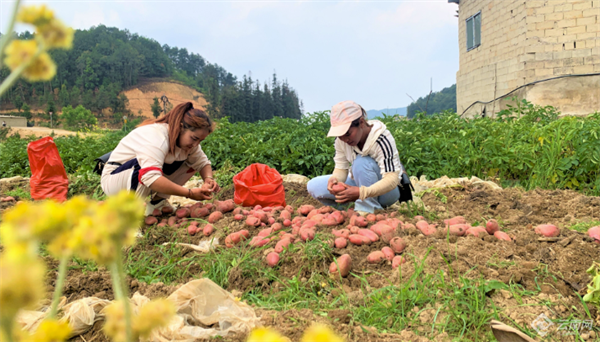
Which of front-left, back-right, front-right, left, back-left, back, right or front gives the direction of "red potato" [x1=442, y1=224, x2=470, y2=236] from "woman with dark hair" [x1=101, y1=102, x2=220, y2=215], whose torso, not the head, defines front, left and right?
front

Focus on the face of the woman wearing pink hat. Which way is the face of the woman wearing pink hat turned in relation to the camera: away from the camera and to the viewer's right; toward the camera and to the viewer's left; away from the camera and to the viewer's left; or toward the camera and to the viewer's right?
toward the camera and to the viewer's left

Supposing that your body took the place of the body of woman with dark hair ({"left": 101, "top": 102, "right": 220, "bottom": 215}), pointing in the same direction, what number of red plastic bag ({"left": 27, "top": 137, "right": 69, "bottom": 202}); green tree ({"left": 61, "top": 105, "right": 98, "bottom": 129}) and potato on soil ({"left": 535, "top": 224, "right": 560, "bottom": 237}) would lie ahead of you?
1

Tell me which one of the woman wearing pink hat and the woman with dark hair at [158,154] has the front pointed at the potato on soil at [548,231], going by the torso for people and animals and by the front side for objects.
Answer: the woman with dark hair

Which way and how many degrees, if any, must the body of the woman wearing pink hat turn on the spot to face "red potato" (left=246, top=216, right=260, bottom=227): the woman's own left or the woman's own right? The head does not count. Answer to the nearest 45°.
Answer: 0° — they already face it

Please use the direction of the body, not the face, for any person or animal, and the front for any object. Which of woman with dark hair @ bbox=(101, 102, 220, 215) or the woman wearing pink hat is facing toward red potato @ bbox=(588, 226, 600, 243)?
the woman with dark hair

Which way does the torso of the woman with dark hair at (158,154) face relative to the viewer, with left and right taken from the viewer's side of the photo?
facing the viewer and to the right of the viewer

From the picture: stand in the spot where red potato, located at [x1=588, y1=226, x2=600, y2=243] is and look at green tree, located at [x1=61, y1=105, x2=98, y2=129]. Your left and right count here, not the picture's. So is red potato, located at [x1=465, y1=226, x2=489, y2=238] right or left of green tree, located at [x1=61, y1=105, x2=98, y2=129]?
left

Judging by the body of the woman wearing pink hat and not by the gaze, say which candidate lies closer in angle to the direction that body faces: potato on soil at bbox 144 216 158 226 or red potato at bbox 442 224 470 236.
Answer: the potato on soil

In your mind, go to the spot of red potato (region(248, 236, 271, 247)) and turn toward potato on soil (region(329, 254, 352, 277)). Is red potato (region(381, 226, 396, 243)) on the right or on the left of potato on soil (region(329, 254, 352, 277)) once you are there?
left

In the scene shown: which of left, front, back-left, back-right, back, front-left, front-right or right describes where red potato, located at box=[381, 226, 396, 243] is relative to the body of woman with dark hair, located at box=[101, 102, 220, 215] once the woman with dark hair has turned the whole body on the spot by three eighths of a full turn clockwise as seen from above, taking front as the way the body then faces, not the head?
back-left

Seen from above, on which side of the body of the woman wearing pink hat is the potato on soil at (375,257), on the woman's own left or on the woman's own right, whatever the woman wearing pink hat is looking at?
on the woman's own left

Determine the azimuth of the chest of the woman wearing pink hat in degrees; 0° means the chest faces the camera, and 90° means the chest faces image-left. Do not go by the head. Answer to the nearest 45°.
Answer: approximately 45°

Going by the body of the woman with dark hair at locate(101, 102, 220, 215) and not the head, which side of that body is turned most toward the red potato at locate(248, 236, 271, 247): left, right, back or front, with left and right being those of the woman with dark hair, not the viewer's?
front

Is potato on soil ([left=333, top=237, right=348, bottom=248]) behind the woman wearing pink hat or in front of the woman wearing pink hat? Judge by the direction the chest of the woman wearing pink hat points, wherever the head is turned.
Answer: in front

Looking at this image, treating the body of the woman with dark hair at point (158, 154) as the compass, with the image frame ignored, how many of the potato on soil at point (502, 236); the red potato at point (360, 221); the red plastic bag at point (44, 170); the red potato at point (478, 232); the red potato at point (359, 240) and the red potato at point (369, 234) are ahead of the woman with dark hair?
5

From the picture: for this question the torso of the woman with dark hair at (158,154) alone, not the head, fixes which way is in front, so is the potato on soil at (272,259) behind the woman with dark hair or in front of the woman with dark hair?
in front

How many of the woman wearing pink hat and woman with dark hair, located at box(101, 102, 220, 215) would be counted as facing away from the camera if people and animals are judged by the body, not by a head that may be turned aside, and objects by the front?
0
